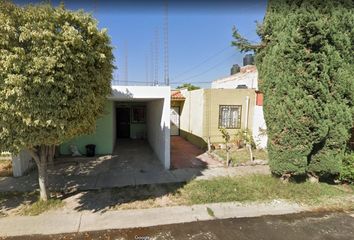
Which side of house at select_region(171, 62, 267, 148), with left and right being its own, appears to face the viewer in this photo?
front

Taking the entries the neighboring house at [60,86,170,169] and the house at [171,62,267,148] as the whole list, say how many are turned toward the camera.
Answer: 2

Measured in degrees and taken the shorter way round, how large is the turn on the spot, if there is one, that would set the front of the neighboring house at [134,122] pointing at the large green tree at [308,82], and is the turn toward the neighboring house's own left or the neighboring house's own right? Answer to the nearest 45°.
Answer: approximately 45° to the neighboring house's own left

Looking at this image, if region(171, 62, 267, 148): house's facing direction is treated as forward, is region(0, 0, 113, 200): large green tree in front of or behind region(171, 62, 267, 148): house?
in front

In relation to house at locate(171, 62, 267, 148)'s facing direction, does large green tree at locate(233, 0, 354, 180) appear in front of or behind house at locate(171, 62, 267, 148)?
in front

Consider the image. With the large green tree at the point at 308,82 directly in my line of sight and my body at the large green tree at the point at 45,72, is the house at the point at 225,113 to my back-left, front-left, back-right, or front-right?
front-left

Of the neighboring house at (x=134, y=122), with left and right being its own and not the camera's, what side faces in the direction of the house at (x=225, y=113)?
left

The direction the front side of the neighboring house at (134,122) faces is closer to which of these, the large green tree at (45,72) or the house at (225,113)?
the large green tree

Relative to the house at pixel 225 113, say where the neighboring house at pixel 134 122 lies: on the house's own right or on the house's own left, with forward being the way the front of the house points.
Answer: on the house's own right

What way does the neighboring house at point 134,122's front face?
toward the camera
